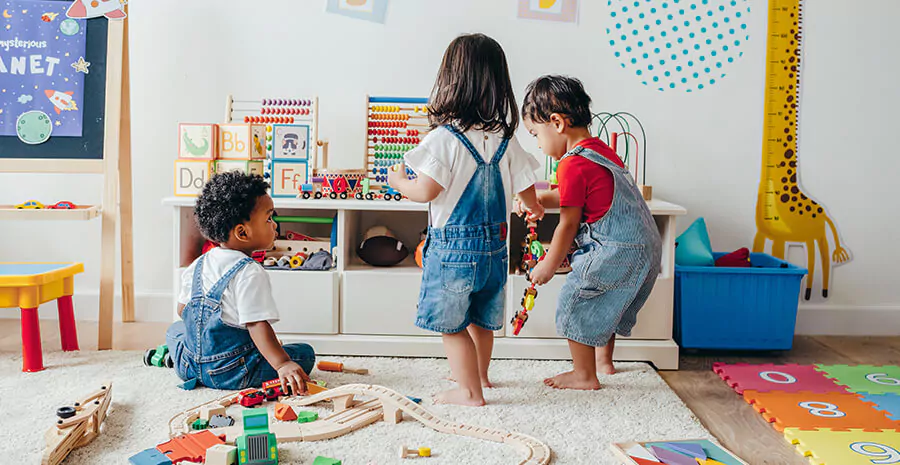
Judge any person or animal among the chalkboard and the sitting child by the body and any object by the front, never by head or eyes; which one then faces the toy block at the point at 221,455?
the chalkboard

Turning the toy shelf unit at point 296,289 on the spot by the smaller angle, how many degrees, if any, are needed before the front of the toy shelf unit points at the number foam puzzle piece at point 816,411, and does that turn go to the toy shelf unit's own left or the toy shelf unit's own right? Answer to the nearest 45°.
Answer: approximately 45° to the toy shelf unit's own left

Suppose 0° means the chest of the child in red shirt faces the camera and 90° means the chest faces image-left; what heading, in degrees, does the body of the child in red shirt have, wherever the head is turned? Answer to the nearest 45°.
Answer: approximately 90°

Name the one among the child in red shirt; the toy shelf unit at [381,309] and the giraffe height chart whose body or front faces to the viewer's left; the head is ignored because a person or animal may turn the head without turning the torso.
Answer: the child in red shirt

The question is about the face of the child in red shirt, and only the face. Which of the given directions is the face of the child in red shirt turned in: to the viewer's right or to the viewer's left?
to the viewer's left

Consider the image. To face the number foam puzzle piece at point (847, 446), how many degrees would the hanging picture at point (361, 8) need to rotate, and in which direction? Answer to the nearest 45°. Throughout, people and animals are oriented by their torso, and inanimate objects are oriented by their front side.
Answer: approximately 45° to its left

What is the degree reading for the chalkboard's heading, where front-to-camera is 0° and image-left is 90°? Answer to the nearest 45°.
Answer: approximately 0°

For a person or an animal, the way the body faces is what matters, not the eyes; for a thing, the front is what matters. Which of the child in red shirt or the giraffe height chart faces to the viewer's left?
the child in red shirt

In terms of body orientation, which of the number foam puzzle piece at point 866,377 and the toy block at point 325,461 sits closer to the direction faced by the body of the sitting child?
the number foam puzzle piece

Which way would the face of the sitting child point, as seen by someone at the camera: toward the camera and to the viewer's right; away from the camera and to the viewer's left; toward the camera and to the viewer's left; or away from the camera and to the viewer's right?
away from the camera and to the viewer's right

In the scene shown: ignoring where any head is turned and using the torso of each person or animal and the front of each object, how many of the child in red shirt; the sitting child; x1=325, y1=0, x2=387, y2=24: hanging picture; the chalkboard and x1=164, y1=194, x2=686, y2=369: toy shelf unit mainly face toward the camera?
3

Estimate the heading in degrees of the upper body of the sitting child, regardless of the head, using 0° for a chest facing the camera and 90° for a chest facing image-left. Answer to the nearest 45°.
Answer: approximately 225°

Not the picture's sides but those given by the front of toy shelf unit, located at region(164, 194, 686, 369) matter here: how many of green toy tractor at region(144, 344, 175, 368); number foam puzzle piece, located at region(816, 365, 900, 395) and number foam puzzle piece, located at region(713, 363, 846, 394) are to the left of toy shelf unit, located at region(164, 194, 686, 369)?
2
